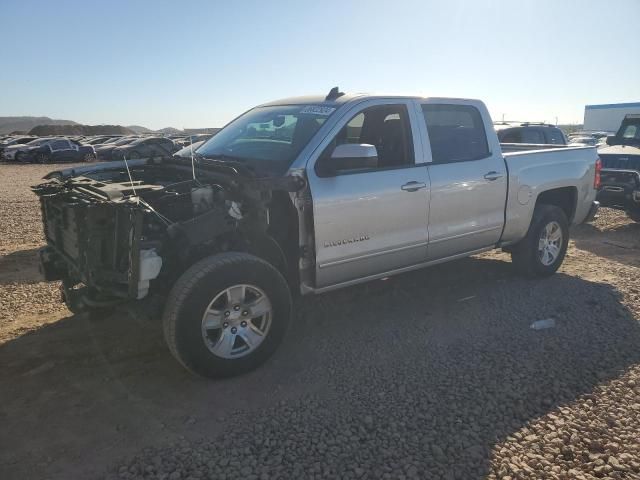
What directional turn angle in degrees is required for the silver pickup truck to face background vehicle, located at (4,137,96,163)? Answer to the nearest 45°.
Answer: approximately 90° to its right

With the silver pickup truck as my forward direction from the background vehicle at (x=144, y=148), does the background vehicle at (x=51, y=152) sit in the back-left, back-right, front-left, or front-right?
back-right

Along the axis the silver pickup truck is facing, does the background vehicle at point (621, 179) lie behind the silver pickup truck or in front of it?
behind

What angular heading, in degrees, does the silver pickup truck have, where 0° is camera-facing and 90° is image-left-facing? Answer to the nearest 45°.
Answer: approximately 45°
